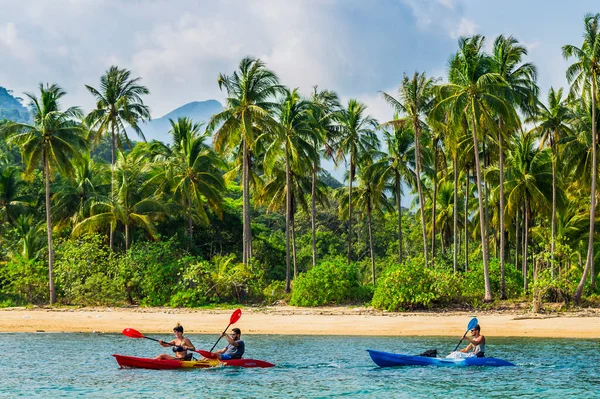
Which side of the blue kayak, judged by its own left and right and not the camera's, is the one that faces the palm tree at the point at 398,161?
right

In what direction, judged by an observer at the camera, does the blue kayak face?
facing to the left of the viewer

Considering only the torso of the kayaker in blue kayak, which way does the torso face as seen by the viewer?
to the viewer's left

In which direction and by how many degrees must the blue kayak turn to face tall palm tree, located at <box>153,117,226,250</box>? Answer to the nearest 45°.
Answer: approximately 45° to its right

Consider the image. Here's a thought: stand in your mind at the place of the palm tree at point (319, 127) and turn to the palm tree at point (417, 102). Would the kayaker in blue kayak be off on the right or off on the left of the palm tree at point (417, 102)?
right

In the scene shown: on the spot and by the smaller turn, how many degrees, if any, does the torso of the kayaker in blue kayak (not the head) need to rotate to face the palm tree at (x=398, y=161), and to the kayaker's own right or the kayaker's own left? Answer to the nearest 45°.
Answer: approximately 90° to the kayaker's own right

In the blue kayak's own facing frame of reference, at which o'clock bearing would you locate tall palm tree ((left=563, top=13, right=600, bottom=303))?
The tall palm tree is roughly at 4 o'clock from the blue kayak.

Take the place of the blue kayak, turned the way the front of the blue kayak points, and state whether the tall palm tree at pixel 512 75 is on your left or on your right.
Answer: on your right
